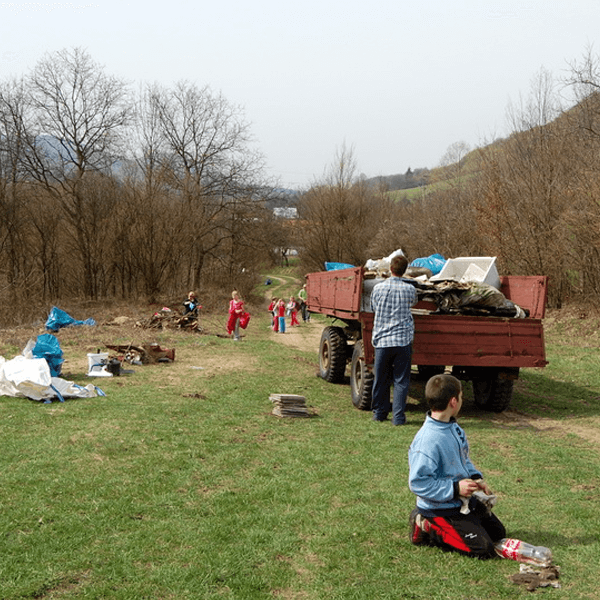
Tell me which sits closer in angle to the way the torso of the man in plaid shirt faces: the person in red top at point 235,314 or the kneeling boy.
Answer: the person in red top

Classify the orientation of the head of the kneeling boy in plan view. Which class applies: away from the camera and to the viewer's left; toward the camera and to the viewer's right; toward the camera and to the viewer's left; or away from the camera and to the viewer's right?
away from the camera and to the viewer's right

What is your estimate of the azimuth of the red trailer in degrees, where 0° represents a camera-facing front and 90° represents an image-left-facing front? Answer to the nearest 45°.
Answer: approximately 135°

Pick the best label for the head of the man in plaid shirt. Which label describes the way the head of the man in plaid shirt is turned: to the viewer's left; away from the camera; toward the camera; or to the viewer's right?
away from the camera

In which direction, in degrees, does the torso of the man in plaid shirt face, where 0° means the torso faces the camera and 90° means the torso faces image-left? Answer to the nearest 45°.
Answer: approximately 180°

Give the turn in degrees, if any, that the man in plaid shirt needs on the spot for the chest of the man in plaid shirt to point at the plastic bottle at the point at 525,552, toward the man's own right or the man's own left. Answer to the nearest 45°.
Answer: approximately 180°

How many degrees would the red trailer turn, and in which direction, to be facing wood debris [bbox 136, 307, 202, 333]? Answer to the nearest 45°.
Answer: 0° — it already faces it

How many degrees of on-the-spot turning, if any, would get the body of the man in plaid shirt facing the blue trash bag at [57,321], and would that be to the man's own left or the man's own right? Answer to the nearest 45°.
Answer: approximately 45° to the man's own left

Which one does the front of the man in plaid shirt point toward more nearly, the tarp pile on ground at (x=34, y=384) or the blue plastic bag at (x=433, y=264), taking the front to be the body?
the blue plastic bag

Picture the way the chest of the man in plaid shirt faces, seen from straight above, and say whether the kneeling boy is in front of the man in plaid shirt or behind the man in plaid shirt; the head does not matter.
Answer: behind
